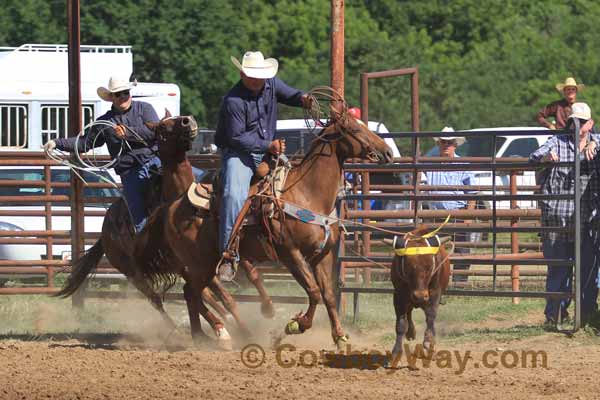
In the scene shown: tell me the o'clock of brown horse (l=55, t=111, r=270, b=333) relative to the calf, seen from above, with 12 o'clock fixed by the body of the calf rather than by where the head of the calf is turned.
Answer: The brown horse is roughly at 4 o'clock from the calf.

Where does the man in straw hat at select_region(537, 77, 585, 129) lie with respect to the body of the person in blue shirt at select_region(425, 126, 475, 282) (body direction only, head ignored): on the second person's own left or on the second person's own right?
on the second person's own left

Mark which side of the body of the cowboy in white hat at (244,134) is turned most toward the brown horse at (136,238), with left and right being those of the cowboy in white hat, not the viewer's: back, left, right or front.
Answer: back

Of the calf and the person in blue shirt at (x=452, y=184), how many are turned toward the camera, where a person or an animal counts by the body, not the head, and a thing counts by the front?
2

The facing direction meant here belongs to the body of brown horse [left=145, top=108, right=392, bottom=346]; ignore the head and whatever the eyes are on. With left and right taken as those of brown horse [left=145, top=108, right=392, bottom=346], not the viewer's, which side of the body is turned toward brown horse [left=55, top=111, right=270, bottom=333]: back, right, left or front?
back

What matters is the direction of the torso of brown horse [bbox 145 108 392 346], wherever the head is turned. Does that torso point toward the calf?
yes

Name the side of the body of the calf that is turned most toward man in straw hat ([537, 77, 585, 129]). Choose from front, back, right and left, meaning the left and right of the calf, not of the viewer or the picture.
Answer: back

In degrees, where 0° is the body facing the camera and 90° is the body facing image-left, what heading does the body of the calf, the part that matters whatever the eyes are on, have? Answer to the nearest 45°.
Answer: approximately 0°

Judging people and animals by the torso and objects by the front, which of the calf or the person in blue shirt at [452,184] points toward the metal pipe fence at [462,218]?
the person in blue shirt

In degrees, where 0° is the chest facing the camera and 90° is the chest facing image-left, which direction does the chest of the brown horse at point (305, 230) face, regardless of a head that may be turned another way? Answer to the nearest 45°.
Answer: approximately 315°
